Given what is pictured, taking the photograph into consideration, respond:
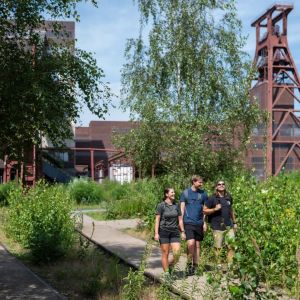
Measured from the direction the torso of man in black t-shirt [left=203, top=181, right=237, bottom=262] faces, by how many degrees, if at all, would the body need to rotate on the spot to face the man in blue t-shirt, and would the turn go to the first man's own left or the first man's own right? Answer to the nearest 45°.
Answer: approximately 45° to the first man's own right

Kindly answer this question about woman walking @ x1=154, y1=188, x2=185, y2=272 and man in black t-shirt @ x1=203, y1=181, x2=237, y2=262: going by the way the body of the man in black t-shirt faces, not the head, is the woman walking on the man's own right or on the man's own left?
on the man's own right

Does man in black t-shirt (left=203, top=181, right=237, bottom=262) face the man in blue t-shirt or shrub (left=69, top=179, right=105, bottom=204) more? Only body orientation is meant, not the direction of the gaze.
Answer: the man in blue t-shirt

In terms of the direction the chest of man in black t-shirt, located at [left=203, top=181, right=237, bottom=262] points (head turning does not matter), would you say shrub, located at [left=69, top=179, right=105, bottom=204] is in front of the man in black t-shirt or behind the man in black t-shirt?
behind

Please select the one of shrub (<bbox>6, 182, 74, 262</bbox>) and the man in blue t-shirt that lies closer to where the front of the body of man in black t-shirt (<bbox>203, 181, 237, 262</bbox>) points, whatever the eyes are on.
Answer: the man in blue t-shirt

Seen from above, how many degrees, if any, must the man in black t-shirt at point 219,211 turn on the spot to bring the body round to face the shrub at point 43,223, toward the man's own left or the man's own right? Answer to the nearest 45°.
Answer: approximately 135° to the man's own right

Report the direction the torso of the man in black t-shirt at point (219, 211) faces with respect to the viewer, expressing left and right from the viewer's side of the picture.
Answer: facing the viewer
